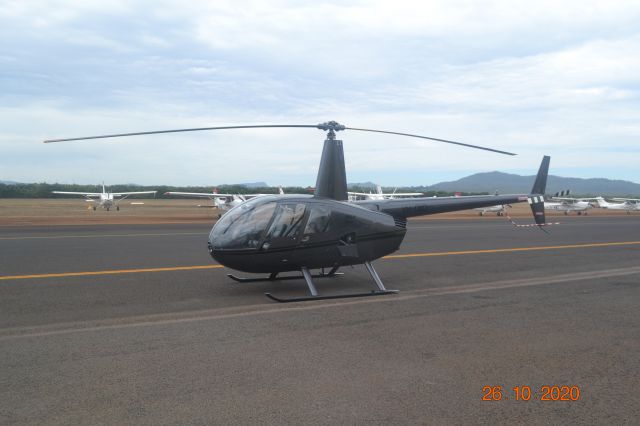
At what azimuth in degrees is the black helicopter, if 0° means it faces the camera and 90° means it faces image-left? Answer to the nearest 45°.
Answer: approximately 45°
